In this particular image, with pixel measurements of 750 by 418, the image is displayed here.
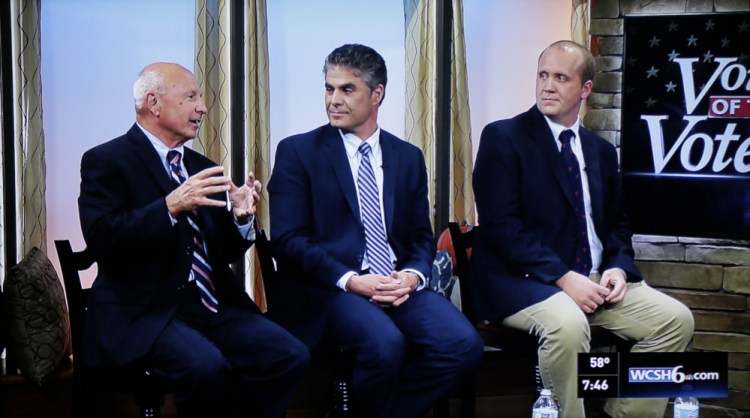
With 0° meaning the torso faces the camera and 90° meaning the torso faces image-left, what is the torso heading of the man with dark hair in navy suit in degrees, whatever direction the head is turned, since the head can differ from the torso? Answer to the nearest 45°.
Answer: approximately 315°

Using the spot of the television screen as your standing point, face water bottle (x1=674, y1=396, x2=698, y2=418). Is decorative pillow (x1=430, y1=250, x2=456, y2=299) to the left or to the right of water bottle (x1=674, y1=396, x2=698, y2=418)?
right

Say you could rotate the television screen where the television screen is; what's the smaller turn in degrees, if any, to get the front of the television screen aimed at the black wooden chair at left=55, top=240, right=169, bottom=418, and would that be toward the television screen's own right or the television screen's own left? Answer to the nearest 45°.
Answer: approximately 45° to the television screen's own right

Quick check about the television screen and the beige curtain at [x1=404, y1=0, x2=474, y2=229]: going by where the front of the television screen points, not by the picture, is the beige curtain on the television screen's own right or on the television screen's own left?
on the television screen's own right

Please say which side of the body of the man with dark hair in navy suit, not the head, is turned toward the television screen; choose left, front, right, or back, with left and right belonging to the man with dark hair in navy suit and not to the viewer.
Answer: left

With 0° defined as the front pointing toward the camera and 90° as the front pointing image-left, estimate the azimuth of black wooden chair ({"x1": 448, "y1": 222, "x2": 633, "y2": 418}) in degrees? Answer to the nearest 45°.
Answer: approximately 315°

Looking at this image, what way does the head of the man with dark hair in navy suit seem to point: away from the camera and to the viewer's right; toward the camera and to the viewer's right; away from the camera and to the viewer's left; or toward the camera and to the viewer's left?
toward the camera and to the viewer's left

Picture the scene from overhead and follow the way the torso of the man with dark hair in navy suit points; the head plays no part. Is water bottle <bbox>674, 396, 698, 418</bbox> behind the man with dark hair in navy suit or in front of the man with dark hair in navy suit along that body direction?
in front

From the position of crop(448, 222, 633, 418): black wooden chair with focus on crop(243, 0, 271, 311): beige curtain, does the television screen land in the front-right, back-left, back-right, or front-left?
back-right

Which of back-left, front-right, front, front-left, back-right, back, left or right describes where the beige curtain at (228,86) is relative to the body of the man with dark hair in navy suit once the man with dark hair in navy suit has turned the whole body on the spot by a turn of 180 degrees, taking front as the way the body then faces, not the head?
front

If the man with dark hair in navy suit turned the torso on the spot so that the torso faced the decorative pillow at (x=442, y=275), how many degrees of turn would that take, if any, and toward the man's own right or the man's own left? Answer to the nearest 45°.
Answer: approximately 90° to the man's own left

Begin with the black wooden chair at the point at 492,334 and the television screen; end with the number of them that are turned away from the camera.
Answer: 0
